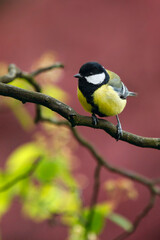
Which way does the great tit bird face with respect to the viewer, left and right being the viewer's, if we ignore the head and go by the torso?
facing the viewer and to the left of the viewer
